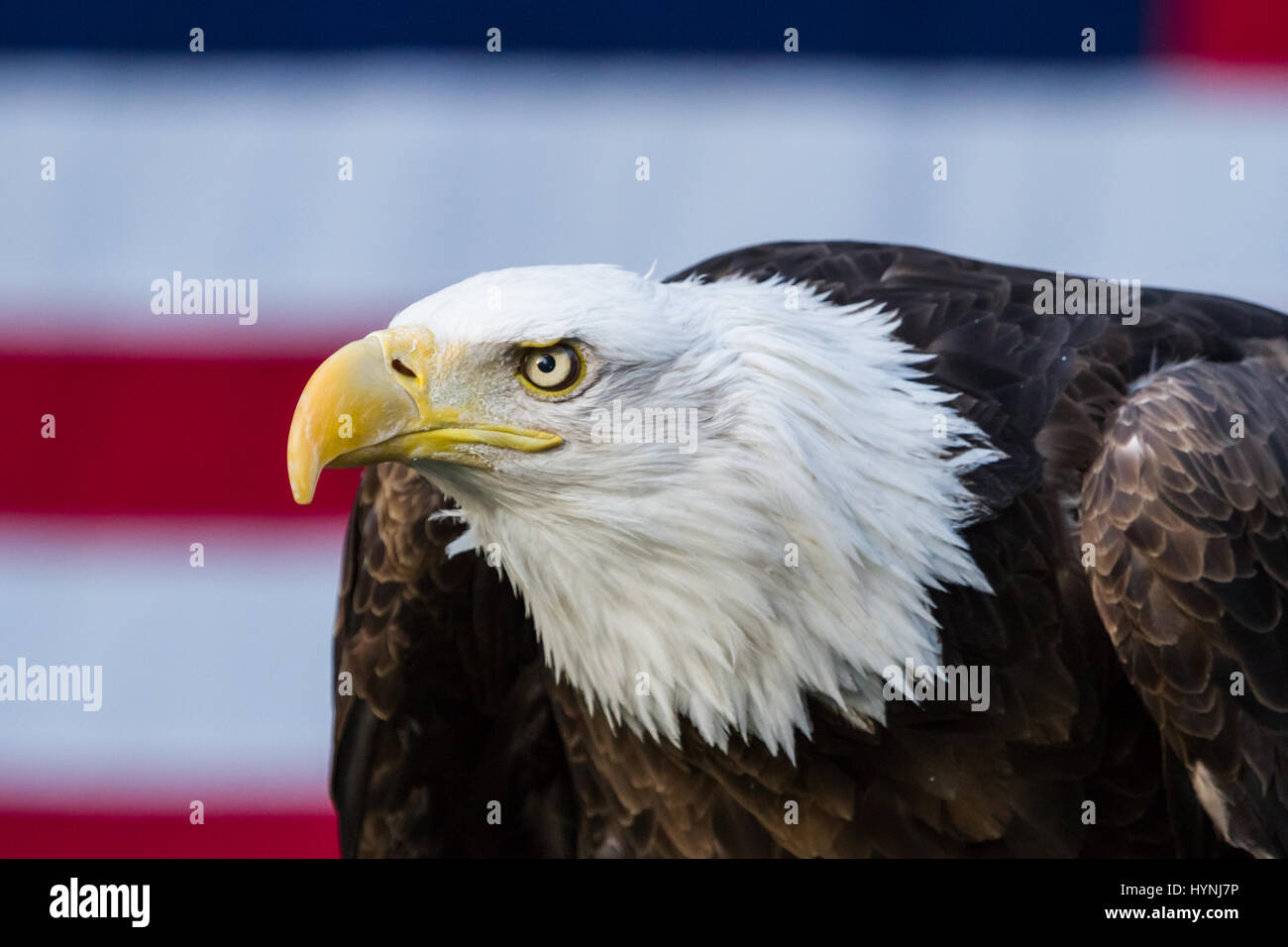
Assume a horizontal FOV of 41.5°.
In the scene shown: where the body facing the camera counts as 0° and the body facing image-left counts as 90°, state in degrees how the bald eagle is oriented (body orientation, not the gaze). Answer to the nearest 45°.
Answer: approximately 45°
